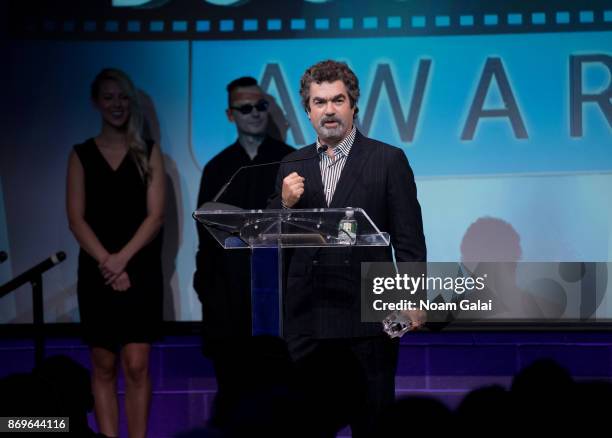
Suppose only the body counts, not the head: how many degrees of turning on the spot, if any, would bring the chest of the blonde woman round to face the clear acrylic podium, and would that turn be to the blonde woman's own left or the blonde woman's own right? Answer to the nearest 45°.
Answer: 0° — they already face it

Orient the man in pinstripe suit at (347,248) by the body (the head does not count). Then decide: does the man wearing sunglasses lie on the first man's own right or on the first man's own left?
on the first man's own right

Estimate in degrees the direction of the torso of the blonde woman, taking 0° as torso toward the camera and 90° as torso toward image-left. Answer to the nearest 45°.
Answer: approximately 0°

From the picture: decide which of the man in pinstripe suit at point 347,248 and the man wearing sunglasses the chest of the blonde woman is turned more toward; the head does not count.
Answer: the man in pinstripe suit

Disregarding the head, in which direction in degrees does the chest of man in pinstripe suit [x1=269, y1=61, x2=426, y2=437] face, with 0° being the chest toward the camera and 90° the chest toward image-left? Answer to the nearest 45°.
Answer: approximately 45°
